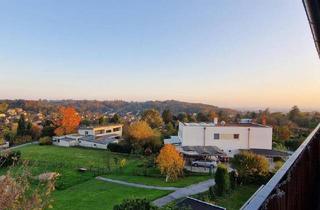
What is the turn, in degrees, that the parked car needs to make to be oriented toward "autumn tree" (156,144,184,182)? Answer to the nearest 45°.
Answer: approximately 45° to its left

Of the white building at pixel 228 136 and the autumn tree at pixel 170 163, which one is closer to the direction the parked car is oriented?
the autumn tree

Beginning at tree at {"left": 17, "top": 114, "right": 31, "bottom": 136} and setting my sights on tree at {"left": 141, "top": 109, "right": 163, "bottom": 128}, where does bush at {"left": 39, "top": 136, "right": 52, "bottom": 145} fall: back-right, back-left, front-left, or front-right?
front-right

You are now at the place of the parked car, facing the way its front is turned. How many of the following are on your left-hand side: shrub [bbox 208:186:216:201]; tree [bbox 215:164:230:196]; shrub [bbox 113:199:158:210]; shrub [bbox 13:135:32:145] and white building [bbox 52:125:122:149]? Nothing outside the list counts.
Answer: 3

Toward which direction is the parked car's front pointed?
to the viewer's left

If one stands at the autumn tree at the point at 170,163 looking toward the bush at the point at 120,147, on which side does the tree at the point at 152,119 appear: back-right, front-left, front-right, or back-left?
front-right

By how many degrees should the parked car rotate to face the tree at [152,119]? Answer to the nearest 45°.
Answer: approximately 90° to its right

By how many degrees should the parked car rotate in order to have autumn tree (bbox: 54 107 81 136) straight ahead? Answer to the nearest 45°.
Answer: approximately 45° to its right

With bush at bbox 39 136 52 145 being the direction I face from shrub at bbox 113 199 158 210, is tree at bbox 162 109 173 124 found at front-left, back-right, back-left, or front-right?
front-right

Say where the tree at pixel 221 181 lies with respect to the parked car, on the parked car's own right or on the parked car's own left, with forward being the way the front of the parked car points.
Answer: on the parked car's own left

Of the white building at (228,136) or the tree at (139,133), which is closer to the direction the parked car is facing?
the tree

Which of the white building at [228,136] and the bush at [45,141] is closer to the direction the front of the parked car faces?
the bush

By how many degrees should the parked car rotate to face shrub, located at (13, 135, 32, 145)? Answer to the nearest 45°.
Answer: approximately 45° to its right

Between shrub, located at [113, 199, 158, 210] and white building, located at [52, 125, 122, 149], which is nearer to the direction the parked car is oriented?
the white building

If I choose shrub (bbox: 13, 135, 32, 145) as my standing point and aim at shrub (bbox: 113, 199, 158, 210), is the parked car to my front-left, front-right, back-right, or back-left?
front-left

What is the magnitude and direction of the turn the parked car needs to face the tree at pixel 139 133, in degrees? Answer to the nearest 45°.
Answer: approximately 45° to its right
